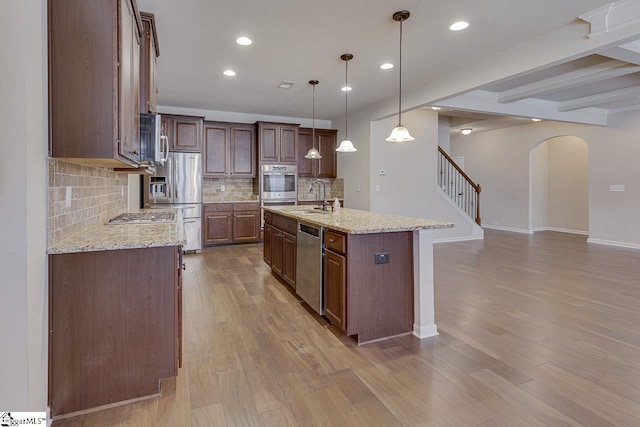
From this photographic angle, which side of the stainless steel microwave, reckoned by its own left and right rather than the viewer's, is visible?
right

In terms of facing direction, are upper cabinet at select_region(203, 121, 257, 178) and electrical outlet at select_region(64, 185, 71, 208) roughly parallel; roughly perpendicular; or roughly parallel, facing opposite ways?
roughly perpendicular

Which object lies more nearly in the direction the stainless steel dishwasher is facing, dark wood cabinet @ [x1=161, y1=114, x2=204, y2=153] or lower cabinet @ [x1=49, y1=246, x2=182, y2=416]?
the lower cabinet

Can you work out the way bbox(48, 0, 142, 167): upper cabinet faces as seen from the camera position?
facing to the right of the viewer

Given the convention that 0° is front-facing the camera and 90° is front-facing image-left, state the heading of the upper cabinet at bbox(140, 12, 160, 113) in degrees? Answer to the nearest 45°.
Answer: approximately 270°

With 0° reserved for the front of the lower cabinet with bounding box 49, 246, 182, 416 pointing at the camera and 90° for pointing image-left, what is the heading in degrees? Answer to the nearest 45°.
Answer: approximately 270°
